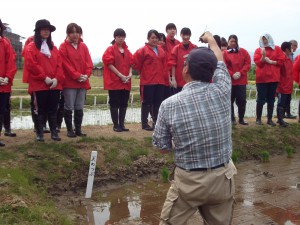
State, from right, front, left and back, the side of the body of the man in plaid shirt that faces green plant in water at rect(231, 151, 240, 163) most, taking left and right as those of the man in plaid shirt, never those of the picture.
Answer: front

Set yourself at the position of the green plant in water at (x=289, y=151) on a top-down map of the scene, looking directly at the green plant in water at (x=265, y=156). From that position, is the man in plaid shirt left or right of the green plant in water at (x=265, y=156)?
left

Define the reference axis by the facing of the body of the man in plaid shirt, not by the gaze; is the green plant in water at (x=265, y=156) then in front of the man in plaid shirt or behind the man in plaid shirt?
in front

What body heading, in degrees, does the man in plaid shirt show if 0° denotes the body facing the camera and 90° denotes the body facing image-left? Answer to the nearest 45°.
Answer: approximately 180°

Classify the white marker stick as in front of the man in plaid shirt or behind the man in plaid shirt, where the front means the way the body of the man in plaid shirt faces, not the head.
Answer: in front
